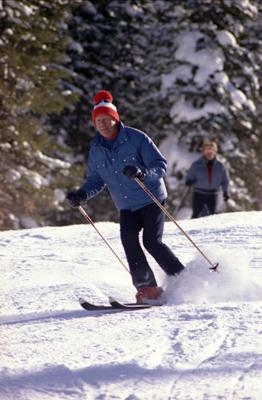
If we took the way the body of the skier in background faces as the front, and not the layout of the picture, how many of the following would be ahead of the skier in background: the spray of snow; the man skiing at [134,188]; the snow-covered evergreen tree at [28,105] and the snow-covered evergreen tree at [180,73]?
2

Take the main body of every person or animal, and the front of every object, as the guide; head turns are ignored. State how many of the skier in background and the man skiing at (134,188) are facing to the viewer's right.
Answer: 0

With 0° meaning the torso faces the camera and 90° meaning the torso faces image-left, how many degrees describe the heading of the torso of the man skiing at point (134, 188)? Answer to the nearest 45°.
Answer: approximately 45°

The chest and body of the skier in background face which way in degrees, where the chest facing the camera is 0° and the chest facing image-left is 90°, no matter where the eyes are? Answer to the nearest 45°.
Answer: approximately 0°

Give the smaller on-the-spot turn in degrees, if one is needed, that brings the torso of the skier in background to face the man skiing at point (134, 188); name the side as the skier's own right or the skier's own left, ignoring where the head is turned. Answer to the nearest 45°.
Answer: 0° — they already face them

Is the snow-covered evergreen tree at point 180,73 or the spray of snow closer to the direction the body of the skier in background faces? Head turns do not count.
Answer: the spray of snow

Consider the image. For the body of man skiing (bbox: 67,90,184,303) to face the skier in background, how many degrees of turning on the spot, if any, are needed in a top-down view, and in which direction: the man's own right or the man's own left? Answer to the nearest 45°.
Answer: approximately 135° to the man's own right

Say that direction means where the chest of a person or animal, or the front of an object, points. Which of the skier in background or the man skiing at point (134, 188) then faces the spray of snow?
the skier in background

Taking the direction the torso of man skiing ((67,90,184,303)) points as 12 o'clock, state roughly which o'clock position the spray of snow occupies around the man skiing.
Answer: The spray of snow is roughly at 8 o'clock from the man skiing.

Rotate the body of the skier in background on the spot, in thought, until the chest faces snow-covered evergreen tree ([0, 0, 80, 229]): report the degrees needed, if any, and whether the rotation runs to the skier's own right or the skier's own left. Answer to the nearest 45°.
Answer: approximately 135° to the skier's own right

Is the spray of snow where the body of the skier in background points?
yes
